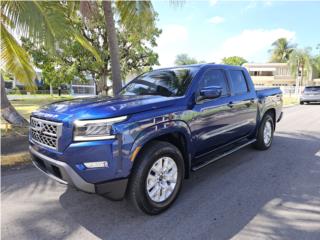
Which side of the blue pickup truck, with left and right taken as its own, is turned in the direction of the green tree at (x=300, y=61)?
back

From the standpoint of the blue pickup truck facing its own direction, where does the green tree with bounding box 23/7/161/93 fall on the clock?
The green tree is roughly at 4 o'clock from the blue pickup truck.

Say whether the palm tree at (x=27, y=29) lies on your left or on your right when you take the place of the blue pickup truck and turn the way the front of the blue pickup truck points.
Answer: on your right

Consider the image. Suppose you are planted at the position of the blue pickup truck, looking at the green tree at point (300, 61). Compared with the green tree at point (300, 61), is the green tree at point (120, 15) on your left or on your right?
left

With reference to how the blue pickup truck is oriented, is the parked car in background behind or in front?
behind

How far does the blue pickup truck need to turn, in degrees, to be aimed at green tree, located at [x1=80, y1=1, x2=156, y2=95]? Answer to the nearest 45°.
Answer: approximately 135° to its right

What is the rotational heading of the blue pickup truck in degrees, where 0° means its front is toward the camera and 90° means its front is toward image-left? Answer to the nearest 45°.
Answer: approximately 45°
